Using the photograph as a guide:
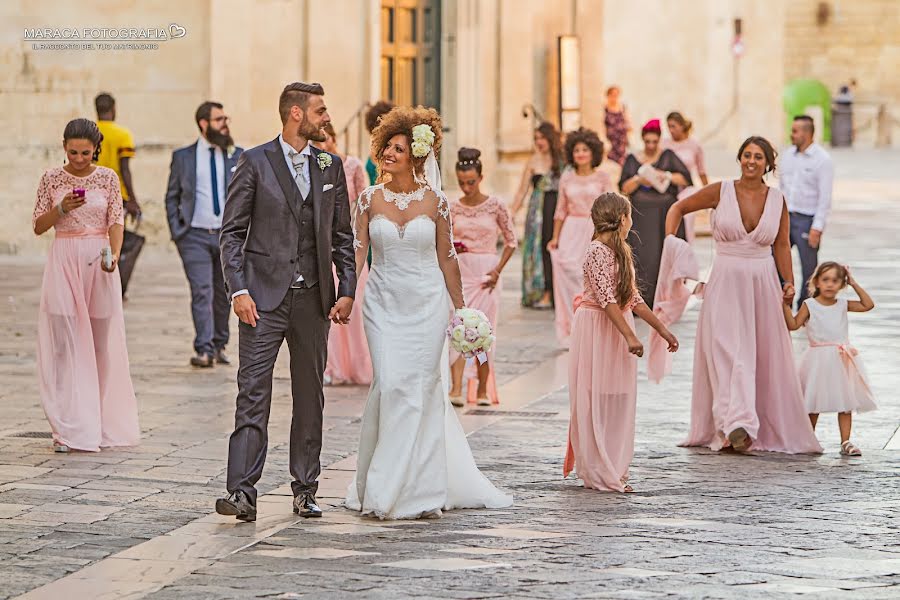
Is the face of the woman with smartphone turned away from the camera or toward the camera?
toward the camera

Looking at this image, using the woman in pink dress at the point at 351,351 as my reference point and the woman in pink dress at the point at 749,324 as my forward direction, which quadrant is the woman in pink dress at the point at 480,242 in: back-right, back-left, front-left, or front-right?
front-left

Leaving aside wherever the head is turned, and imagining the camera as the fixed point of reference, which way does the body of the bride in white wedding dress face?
toward the camera

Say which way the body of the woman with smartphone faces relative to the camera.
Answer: toward the camera

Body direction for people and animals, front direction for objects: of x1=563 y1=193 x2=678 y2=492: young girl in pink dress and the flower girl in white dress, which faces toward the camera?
the flower girl in white dress

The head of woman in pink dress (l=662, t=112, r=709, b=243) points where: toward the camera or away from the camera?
toward the camera

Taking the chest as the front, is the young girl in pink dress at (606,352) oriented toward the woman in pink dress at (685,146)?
no

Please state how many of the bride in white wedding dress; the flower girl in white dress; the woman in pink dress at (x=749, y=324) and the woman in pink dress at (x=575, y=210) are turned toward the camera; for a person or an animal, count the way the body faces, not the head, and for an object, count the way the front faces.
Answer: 4

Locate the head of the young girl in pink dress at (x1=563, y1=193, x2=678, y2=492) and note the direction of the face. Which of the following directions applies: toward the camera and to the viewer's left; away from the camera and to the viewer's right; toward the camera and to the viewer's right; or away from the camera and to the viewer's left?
away from the camera and to the viewer's right

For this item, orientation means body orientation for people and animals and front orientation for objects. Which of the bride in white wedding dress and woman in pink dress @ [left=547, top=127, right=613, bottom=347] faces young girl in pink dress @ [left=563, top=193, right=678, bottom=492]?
the woman in pink dress

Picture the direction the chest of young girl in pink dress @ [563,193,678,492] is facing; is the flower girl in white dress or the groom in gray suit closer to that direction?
the flower girl in white dress

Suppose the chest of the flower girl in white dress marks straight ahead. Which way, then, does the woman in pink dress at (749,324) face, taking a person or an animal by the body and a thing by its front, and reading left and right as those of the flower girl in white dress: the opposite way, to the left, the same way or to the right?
the same way

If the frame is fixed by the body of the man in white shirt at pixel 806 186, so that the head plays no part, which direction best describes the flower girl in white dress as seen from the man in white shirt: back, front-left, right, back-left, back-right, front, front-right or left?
front-left

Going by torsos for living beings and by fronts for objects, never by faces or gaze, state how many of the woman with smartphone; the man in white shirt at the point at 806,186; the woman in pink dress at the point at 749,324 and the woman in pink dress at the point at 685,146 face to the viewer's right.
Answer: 0

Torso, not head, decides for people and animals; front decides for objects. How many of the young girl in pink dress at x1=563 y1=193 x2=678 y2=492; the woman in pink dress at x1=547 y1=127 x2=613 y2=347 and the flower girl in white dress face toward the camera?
2

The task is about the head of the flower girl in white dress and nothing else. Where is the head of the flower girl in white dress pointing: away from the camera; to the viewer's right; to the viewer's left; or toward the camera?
toward the camera
